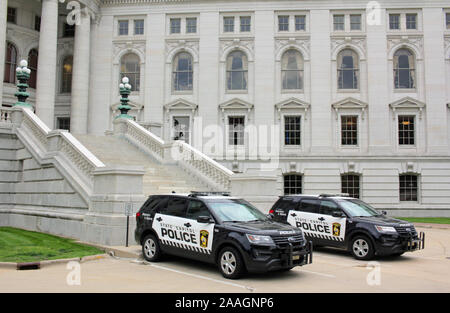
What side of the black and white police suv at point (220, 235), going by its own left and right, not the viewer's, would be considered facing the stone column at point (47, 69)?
back

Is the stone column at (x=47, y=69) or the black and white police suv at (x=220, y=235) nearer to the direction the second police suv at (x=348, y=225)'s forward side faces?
the black and white police suv

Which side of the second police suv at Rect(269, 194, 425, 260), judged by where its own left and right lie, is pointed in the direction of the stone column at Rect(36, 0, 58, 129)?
back

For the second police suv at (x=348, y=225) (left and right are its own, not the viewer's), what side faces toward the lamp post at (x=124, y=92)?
back

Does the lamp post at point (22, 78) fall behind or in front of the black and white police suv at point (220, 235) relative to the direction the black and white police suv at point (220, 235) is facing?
behind

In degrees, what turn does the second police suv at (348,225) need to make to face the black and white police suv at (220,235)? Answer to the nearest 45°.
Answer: approximately 90° to its right

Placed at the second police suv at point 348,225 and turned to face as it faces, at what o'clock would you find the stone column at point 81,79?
The stone column is roughly at 6 o'clock from the second police suv.

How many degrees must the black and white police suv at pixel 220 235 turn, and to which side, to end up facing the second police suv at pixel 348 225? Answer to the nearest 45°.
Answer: approximately 90° to its left

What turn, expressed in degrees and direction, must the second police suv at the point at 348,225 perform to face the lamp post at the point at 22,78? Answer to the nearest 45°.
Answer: approximately 135° to its right
